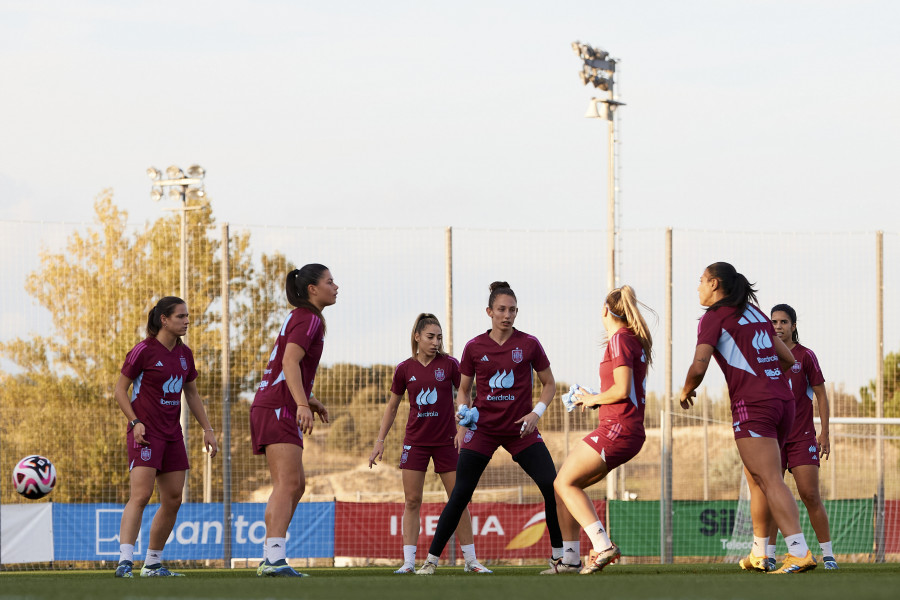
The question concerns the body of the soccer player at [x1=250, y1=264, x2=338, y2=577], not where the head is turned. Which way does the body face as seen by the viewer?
to the viewer's right

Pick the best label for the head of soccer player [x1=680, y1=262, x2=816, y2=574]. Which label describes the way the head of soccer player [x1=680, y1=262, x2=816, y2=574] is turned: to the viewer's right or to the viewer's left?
to the viewer's left

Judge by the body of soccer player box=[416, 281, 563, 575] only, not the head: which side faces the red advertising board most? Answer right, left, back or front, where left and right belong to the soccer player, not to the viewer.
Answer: back

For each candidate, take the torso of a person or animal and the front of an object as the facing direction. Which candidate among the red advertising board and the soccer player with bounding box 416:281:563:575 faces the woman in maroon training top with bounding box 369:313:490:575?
the red advertising board

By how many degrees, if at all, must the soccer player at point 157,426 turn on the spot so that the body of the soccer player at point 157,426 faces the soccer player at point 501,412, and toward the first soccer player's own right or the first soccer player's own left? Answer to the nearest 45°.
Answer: approximately 45° to the first soccer player's own left

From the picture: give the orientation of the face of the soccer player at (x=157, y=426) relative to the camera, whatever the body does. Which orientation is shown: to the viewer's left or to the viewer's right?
to the viewer's right

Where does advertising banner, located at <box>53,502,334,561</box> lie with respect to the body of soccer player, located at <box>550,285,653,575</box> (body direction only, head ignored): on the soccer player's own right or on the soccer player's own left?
on the soccer player's own right

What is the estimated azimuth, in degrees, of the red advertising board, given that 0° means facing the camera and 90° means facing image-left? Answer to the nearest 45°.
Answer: approximately 0°

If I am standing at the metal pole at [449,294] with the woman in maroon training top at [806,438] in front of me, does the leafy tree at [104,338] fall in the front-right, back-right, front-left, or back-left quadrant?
back-right

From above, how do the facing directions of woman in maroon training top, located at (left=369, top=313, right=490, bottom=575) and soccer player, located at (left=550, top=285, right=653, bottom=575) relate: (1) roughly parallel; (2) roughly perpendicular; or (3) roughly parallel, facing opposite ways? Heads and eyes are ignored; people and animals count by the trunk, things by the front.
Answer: roughly perpendicular
